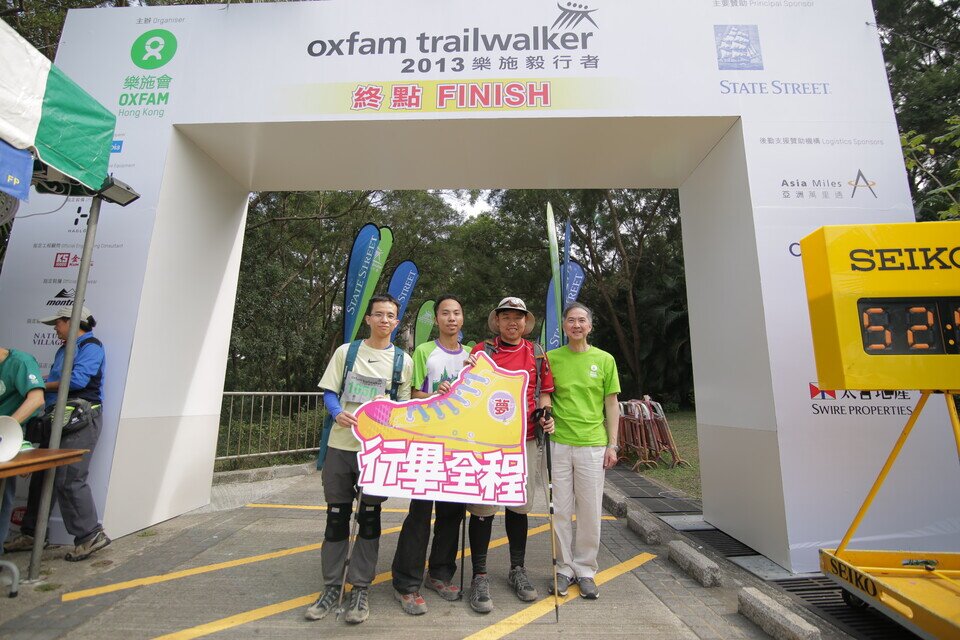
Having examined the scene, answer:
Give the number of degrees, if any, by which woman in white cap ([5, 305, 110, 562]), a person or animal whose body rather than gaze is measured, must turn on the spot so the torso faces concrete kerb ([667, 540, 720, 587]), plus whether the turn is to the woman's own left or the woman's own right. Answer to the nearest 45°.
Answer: approximately 135° to the woman's own left

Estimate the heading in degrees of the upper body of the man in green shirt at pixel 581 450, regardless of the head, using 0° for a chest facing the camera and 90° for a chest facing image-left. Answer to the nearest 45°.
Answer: approximately 0°

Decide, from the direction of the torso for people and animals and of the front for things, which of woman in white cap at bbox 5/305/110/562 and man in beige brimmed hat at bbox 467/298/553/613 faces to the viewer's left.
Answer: woman in white cap at bbox 5/305/110/562

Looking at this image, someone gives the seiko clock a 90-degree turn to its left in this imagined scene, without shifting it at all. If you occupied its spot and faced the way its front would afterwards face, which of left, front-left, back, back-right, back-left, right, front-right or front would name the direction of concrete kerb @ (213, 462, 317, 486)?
back

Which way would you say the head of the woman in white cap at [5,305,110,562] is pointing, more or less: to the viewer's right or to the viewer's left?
to the viewer's left

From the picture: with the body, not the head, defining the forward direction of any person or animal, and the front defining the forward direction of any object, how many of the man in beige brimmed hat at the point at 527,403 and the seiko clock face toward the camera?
2

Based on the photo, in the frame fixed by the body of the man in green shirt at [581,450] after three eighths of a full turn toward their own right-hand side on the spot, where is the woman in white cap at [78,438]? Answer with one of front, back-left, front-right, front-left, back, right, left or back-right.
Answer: front-left

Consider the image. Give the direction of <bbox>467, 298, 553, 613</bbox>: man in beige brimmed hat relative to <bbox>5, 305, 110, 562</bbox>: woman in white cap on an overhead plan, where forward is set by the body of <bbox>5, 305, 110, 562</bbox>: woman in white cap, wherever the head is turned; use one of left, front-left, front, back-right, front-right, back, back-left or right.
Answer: back-left

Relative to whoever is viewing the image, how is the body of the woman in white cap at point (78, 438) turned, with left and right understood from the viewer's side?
facing to the left of the viewer

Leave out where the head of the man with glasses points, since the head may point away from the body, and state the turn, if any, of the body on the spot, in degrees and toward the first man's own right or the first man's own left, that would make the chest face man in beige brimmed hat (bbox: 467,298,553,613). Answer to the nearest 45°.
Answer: approximately 90° to the first man's own left

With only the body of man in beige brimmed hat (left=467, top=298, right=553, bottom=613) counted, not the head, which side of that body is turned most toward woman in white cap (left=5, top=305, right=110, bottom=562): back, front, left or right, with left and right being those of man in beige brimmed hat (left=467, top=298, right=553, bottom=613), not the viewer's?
right
